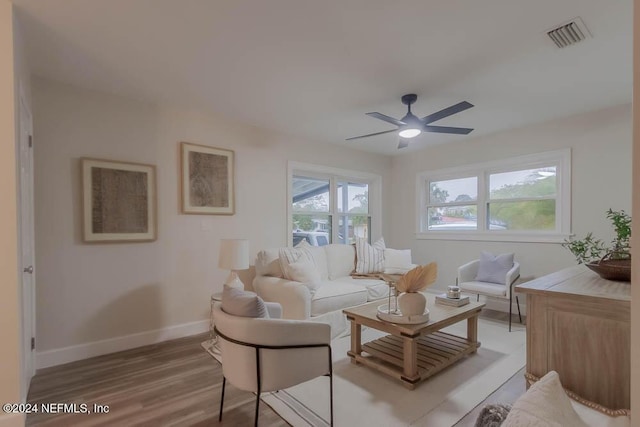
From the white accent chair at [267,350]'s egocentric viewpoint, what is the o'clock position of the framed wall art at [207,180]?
The framed wall art is roughly at 10 o'clock from the white accent chair.

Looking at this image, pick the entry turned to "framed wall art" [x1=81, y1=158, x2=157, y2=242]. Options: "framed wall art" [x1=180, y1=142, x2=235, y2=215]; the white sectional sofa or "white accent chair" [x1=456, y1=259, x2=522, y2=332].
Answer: the white accent chair

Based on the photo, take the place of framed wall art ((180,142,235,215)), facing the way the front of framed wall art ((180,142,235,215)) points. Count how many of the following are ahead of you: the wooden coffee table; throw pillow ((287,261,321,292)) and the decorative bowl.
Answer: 3

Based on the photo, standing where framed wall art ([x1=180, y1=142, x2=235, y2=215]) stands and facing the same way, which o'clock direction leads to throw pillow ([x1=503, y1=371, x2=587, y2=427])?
The throw pillow is roughly at 1 o'clock from the framed wall art.

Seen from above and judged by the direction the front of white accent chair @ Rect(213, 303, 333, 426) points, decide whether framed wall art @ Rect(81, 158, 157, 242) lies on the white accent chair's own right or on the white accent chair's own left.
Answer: on the white accent chair's own left

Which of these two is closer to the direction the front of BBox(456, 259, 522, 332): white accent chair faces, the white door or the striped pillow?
the white door

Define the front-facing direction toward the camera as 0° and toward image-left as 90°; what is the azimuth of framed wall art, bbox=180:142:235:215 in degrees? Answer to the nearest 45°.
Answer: approximately 315°

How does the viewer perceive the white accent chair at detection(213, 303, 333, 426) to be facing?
facing away from the viewer and to the right of the viewer

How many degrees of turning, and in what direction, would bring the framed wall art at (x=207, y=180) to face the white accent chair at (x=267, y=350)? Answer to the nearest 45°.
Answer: approximately 45° to its right
